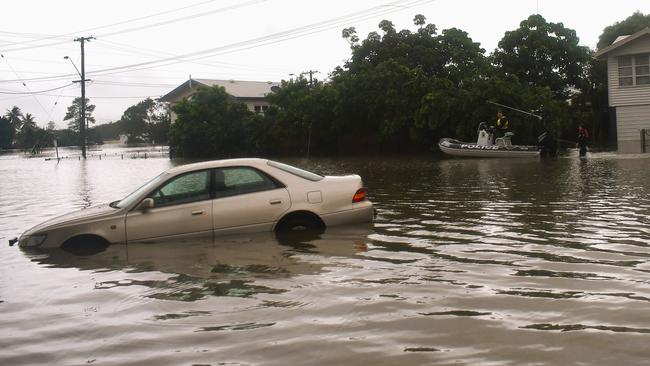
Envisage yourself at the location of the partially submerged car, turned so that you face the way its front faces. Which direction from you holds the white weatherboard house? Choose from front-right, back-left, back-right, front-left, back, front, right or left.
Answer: back-right

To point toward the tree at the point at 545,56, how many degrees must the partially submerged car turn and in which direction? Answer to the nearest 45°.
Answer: approximately 135° to its right

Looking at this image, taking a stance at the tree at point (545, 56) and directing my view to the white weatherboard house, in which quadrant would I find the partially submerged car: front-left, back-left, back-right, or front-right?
front-right

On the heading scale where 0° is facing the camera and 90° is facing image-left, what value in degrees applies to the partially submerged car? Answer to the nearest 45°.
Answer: approximately 90°
